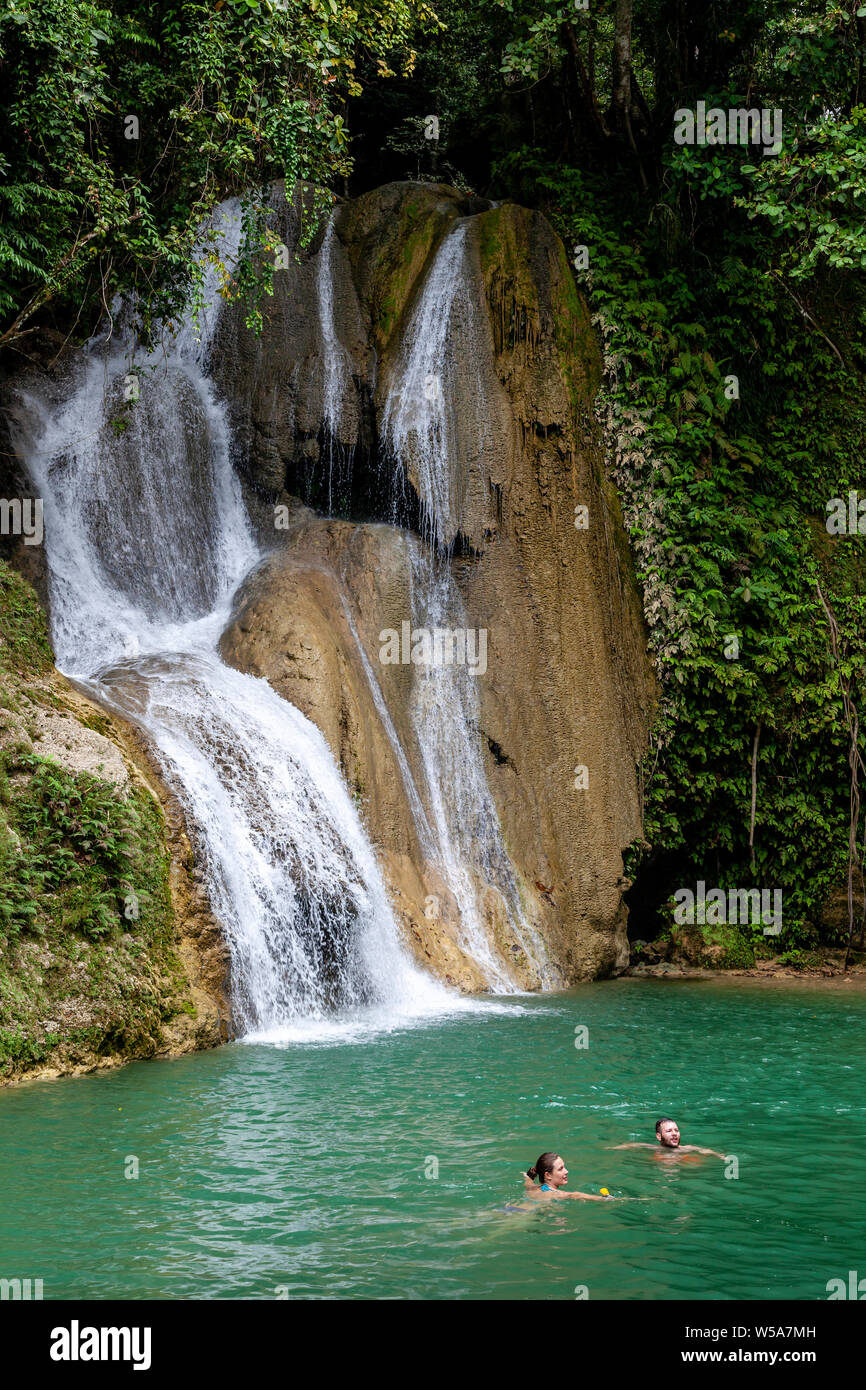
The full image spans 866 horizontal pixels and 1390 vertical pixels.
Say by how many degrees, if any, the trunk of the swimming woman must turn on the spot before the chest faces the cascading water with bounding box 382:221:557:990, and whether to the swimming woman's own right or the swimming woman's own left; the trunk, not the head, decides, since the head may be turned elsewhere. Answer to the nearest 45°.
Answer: approximately 90° to the swimming woman's own left

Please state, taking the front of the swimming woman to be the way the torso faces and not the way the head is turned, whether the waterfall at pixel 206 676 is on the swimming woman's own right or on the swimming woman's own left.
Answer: on the swimming woman's own left

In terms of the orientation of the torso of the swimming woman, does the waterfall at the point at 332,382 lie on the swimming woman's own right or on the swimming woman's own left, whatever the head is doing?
on the swimming woman's own left

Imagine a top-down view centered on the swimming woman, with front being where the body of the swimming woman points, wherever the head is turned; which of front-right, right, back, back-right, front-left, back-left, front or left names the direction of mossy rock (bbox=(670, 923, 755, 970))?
left

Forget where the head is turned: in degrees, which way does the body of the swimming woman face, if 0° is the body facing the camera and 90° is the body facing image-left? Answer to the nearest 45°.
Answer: approximately 270°

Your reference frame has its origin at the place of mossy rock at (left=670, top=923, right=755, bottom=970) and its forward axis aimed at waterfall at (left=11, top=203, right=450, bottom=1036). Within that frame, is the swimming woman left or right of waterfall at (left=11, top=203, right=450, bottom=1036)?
left
